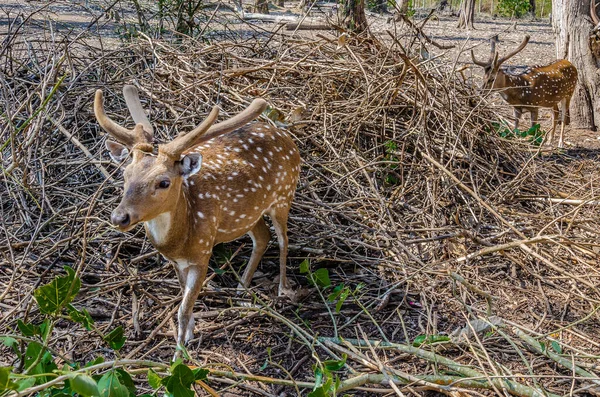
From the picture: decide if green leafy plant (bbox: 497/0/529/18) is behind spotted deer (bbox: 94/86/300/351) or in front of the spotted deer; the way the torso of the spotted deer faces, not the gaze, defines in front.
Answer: behind

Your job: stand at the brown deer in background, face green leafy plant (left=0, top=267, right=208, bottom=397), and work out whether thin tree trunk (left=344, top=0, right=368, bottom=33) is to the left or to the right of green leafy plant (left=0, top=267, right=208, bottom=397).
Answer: right

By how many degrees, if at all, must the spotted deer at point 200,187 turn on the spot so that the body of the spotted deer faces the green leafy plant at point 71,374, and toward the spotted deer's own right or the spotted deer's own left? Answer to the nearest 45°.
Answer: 0° — it already faces it

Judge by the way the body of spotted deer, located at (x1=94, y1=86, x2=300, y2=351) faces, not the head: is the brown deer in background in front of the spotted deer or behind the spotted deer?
behind

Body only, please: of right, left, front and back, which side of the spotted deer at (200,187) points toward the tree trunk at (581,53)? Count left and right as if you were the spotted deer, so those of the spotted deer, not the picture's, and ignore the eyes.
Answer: back

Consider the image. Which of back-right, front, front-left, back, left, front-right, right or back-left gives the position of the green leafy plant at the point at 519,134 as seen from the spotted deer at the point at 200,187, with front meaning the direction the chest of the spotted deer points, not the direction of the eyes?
back

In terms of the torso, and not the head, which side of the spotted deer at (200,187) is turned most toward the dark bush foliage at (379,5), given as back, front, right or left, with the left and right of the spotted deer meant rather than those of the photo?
back

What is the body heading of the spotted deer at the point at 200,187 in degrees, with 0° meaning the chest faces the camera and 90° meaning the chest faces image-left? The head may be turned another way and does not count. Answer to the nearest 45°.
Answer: approximately 45°
